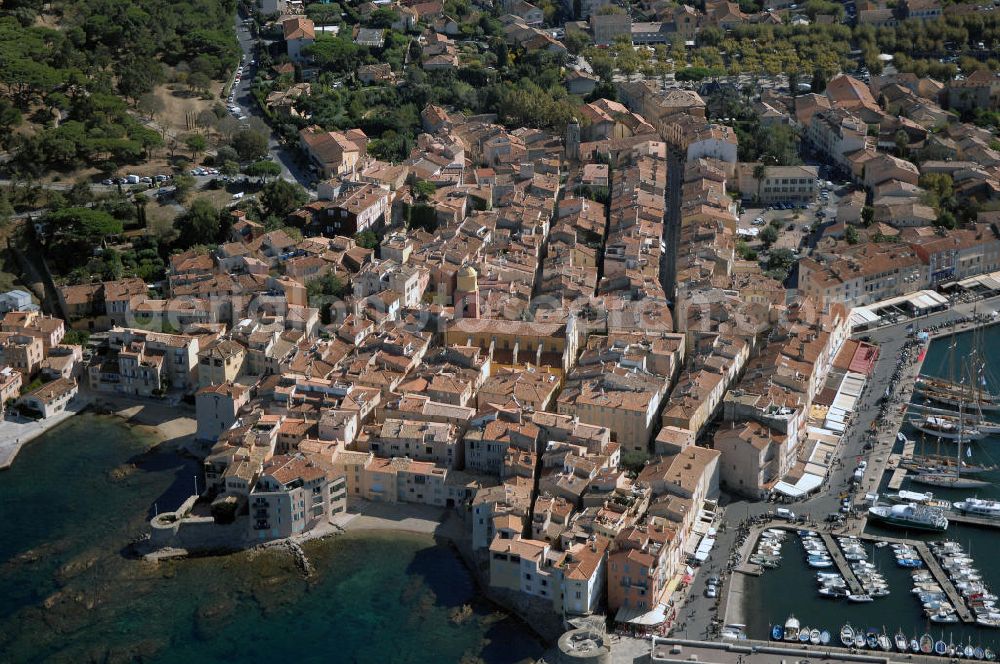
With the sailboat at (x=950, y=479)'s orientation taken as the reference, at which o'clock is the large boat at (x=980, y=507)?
The large boat is roughly at 2 o'clock from the sailboat.

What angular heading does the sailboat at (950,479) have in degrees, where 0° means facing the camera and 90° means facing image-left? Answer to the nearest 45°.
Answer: approximately 270°

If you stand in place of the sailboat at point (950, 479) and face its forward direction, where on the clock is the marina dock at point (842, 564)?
The marina dock is roughly at 4 o'clock from the sailboat.

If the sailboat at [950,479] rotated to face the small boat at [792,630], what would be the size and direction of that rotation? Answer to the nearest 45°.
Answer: approximately 90° to its right

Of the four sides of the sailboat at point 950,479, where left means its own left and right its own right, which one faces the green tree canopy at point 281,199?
back

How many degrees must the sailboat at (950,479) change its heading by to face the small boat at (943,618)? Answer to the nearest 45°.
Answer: approximately 90° to its right

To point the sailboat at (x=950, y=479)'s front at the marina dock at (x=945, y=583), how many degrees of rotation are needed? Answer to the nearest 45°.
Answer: approximately 90° to its right
